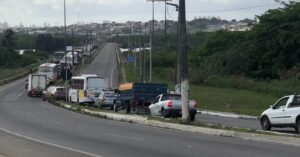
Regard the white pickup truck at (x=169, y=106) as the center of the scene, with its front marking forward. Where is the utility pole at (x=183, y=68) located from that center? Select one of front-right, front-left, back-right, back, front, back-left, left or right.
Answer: back-left
